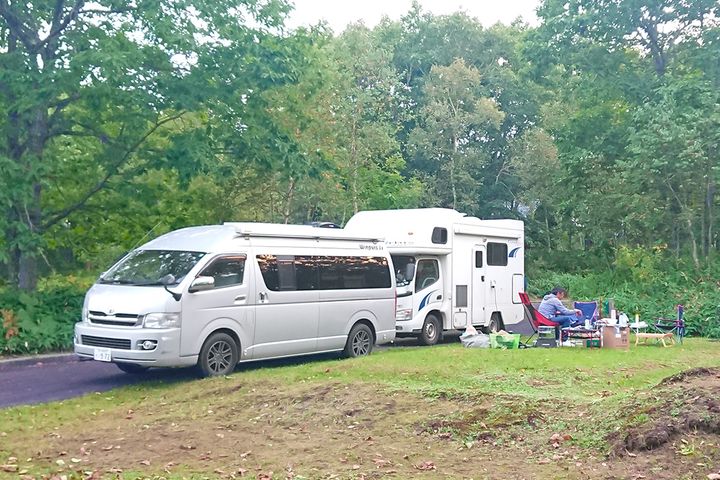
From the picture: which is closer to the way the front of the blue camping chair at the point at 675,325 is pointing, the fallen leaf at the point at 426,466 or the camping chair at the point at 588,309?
the camping chair

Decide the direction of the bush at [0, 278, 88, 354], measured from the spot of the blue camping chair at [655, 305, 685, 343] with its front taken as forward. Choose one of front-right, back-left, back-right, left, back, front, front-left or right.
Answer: front-left

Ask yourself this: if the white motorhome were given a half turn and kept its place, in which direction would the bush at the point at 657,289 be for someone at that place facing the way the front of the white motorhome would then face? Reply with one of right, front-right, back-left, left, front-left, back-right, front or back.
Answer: front

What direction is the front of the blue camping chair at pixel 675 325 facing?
to the viewer's left

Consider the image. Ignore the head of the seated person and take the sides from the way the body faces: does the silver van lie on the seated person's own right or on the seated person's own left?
on the seated person's own right

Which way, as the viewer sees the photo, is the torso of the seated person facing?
to the viewer's right

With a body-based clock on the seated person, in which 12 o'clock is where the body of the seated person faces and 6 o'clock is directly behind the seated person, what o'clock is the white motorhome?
The white motorhome is roughly at 6 o'clock from the seated person.

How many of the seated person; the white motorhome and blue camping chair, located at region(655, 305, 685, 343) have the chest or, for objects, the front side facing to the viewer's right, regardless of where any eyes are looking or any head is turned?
1

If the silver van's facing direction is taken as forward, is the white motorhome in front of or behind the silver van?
behind

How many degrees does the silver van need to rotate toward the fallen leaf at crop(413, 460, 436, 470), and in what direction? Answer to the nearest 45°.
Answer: approximately 45° to its left

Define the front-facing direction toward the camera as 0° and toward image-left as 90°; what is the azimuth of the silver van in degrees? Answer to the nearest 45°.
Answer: approximately 45°

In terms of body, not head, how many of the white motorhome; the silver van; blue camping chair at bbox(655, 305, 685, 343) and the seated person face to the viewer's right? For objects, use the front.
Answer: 1

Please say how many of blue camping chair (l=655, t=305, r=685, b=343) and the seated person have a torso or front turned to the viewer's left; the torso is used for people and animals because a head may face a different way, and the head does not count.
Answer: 1

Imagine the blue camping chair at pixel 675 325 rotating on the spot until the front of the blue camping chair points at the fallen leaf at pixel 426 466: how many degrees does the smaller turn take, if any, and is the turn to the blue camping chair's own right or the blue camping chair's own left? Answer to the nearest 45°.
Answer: approximately 90° to the blue camping chair's own left
